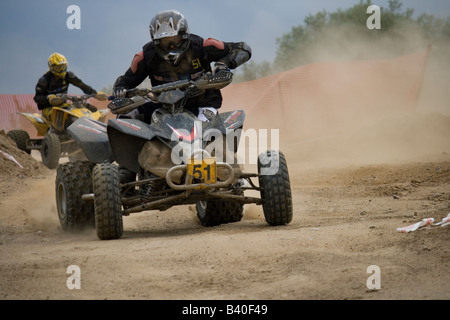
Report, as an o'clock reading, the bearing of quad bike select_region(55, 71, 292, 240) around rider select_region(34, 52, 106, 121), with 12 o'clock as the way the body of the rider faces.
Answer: The quad bike is roughly at 1 o'clock from the rider.

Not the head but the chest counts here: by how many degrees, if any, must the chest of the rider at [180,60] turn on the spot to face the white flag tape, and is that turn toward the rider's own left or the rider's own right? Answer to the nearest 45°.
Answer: approximately 45° to the rider's own left

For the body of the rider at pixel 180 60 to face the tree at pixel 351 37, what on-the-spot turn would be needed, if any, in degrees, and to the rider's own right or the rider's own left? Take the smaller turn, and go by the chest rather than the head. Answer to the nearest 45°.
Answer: approximately 180°

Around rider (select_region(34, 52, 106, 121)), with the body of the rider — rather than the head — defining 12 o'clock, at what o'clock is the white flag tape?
The white flag tape is roughly at 1 o'clock from the rider.

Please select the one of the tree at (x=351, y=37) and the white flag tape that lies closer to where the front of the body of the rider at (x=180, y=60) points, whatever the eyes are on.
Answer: the white flag tape

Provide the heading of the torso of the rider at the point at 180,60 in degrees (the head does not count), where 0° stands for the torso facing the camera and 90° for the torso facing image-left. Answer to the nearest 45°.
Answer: approximately 0°

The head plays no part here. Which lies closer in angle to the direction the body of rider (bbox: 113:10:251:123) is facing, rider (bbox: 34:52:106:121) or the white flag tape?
the white flag tape

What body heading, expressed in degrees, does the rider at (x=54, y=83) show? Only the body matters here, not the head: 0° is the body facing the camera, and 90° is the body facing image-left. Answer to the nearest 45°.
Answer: approximately 315°

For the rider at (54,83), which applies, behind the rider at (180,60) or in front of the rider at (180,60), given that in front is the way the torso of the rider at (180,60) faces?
behind
